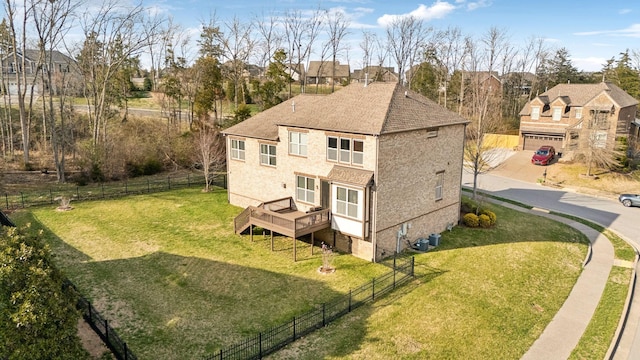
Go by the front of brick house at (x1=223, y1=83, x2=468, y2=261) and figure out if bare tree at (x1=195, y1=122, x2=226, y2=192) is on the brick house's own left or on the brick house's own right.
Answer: on the brick house's own left

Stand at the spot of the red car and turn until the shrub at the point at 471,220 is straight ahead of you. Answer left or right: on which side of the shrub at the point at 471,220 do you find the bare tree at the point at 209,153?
right

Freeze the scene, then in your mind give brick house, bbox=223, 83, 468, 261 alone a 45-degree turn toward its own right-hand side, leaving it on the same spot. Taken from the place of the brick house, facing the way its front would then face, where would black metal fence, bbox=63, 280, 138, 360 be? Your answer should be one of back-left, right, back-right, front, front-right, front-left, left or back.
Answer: back-right

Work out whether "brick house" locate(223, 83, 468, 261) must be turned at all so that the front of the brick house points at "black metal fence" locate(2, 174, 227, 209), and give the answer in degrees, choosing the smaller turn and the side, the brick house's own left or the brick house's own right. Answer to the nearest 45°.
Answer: approximately 90° to the brick house's own left

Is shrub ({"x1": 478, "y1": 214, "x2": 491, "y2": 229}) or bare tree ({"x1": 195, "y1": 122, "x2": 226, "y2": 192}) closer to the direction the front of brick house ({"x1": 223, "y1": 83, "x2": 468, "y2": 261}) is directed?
the shrub

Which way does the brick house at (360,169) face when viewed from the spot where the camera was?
facing away from the viewer and to the right of the viewer
